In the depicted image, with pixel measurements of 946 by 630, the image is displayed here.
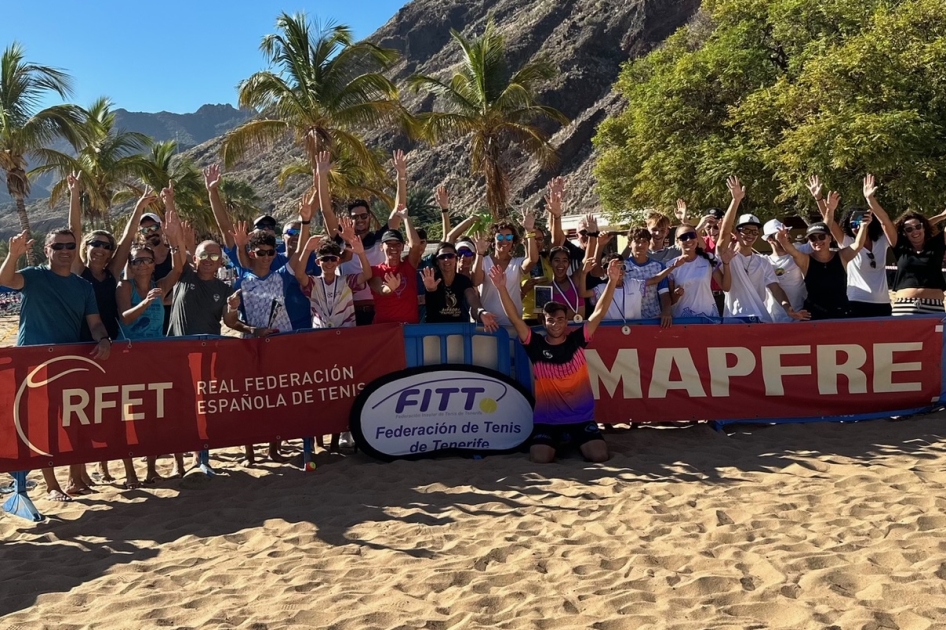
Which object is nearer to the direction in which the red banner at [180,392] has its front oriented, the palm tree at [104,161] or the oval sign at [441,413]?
the oval sign

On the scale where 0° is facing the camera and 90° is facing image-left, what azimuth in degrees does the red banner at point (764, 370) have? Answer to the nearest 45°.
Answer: approximately 0°

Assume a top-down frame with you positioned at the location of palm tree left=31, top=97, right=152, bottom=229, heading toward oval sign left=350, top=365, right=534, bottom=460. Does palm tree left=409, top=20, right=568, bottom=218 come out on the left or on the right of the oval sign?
left

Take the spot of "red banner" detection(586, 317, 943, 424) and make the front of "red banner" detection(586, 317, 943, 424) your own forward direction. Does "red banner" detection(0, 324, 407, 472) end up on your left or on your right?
on your right

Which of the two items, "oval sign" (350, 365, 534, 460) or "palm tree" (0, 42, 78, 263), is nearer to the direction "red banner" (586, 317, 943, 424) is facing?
the oval sign

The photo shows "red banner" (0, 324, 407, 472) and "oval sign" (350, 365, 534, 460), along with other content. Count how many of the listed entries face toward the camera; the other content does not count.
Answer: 2

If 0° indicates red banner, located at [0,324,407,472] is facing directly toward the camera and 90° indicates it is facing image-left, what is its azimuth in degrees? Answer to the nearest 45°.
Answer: approximately 0°

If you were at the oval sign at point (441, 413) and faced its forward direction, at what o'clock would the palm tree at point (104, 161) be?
The palm tree is roughly at 5 o'clock from the oval sign.

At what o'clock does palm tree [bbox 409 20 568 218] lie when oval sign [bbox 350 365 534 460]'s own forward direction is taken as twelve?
The palm tree is roughly at 6 o'clock from the oval sign.

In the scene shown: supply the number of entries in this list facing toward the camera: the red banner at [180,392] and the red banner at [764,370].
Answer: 2
